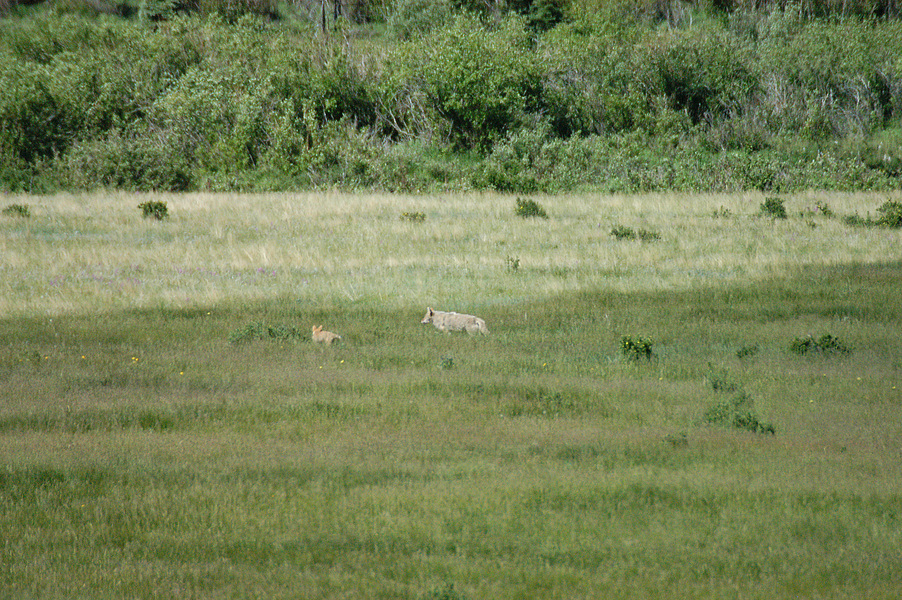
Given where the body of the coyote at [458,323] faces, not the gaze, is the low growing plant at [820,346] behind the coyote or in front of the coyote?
behind

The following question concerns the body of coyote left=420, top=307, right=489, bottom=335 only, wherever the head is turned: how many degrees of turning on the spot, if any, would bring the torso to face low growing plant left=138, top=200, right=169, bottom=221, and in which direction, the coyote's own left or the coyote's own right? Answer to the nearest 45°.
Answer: approximately 45° to the coyote's own right

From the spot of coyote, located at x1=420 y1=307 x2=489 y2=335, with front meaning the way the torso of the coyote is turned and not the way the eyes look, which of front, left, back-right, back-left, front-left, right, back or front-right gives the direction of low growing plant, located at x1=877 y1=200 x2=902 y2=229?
back-right

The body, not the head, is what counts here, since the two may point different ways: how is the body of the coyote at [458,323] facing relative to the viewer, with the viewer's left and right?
facing to the left of the viewer

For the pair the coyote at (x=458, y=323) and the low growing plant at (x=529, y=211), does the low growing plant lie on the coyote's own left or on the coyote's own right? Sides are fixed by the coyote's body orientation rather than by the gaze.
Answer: on the coyote's own right

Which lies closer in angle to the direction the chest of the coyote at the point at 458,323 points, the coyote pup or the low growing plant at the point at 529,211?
the coyote pup

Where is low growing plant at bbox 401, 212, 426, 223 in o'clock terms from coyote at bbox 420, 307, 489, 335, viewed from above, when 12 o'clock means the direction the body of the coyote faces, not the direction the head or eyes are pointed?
The low growing plant is roughly at 3 o'clock from the coyote.

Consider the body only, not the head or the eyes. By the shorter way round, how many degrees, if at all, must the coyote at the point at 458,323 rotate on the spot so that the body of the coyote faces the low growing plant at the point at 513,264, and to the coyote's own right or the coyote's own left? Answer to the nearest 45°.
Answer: approximately 90° to the coyote's own right
